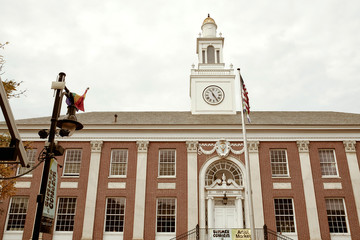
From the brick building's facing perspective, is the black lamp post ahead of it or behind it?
ahead

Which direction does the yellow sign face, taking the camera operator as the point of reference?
facing the viewer

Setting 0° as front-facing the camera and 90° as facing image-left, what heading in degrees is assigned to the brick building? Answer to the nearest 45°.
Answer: approximately 0°

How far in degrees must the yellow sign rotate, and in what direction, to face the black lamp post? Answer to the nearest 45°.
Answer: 0° — it already faces it

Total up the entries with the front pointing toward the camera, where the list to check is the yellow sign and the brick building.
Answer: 2

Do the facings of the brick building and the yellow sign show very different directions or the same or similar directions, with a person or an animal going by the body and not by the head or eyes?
same or similar directions
